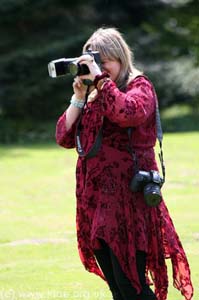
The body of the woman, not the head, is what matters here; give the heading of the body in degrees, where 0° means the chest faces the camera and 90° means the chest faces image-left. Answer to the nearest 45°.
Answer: approximately 45°
